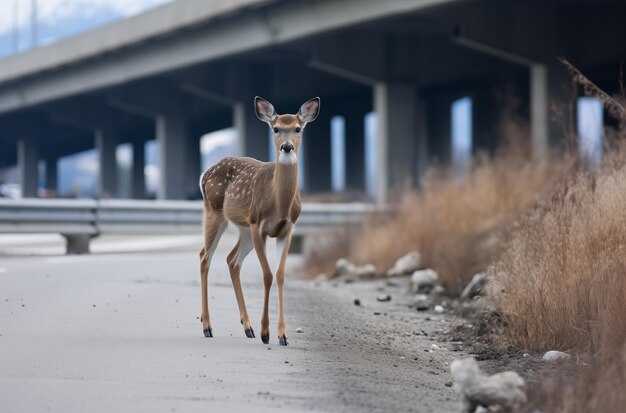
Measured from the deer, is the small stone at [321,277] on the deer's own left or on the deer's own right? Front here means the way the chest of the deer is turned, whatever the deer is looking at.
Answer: on the deer's own left

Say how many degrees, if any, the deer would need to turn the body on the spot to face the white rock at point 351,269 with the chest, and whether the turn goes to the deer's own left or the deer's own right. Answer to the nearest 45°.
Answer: approximately 135° to the deer's own left

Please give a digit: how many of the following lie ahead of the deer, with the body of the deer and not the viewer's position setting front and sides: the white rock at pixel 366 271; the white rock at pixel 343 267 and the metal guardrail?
0

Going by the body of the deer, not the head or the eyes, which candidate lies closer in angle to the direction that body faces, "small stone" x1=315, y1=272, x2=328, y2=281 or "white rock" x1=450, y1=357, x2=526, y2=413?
the white rock

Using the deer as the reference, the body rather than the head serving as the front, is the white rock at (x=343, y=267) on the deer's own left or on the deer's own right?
on the deer's own left

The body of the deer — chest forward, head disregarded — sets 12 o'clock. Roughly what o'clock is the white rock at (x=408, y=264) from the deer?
The white rock is roughly at 8 o'clock from the deer.

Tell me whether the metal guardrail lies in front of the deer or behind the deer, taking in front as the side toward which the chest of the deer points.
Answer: behind

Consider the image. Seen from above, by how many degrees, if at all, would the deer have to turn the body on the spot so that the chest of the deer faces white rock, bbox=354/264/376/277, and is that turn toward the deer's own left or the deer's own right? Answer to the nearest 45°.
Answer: approximately 135° to the deer's own left

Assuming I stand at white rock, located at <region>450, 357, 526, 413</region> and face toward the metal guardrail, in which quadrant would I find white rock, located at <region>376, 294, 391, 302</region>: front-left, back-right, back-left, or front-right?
front-right

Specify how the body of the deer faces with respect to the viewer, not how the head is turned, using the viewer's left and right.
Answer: facing the viewer and to the right of the viewer
